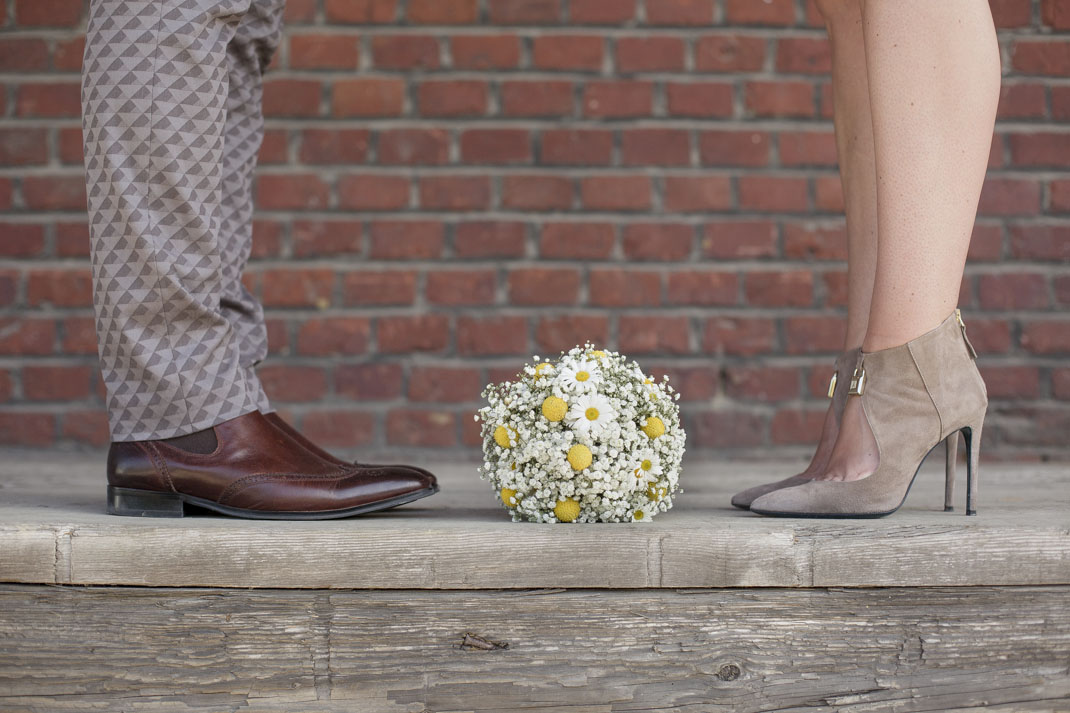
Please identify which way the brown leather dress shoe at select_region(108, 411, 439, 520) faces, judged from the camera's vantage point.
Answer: facing to the right of the viewer
